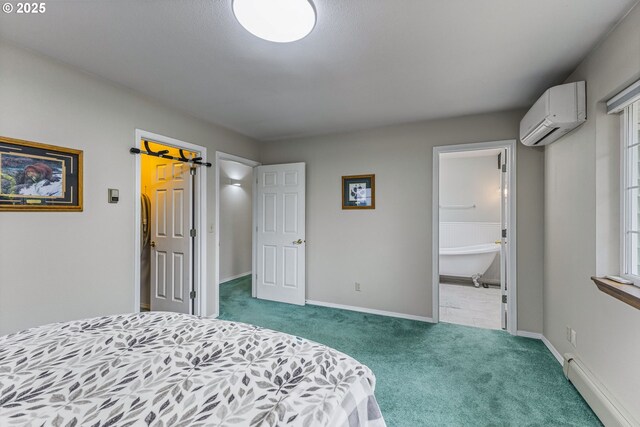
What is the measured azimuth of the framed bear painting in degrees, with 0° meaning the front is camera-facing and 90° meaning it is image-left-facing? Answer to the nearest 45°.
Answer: approximately 315°

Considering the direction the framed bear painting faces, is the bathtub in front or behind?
in front

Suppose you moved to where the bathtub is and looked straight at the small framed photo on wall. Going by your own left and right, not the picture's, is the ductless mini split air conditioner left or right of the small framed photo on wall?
left

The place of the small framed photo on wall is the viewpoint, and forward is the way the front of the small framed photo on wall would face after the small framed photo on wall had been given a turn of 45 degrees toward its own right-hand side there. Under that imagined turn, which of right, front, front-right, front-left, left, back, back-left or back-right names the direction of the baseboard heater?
left

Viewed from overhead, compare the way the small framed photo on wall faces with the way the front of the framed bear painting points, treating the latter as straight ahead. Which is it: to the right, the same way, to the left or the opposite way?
to the right

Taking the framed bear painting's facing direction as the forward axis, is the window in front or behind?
in front

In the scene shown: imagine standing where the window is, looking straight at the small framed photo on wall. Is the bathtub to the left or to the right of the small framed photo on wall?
right

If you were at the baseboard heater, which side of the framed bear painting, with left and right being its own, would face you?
front

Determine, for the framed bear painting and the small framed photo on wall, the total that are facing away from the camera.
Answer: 0

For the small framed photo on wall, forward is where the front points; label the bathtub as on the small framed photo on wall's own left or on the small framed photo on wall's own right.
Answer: on the small framed photo on wall's own left

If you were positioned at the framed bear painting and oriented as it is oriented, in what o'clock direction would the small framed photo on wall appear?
The small framed photo on wall is roughly at 11 o'clock from the framed bear painting.

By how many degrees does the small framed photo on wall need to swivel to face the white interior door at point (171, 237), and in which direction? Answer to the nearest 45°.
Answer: approximately 90° to its right

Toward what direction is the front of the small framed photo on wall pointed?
toward the camera

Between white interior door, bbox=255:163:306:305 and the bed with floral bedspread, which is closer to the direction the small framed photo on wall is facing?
the bed with floral bedspread

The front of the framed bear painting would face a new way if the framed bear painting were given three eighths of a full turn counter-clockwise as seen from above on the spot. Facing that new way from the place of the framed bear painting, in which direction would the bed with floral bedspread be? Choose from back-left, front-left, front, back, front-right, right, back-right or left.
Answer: back

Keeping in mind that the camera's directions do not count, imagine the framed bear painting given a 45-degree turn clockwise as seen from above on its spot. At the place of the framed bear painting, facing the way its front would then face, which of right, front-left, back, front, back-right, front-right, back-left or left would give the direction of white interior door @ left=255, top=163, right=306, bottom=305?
left

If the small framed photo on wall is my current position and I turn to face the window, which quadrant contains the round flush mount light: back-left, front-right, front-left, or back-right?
front-right

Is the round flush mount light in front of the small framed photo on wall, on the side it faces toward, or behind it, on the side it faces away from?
in front

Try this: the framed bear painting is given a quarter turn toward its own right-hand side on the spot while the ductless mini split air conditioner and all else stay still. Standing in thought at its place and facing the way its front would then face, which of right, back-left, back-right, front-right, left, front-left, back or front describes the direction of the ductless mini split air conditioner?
left
